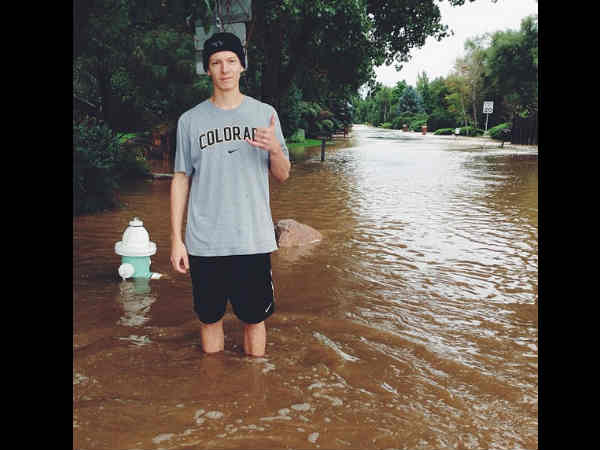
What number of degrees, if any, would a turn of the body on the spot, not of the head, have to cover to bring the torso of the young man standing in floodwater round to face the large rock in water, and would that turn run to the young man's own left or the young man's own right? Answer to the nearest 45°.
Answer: approximately 180°

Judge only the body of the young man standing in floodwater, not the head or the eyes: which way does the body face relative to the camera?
toward the camera

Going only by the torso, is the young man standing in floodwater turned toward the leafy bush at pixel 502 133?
no

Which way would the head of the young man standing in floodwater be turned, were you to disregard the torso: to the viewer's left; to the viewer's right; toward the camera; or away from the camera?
toward the camera

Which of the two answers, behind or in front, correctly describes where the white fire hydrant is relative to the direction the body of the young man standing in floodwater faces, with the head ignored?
behind
